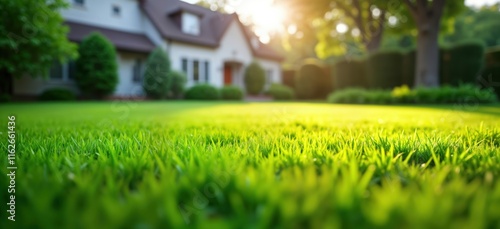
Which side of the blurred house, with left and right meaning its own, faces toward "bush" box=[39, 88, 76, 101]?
right

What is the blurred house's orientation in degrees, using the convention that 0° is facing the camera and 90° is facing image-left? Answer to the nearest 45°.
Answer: approximately 315°

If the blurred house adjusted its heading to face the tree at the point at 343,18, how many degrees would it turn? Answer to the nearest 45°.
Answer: approximately 45° to its left

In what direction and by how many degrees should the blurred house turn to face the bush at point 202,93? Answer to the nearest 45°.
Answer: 0° — it already faces it

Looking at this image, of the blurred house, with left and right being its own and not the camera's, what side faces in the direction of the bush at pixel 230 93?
front

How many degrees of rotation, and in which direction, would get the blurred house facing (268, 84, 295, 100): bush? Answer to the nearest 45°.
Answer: approximately 45° to its left

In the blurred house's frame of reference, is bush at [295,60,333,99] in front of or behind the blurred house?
in front

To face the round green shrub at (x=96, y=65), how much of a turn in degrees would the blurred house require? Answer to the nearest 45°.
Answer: approximately 90° to its right

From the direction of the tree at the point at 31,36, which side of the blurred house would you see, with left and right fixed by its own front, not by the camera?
right
